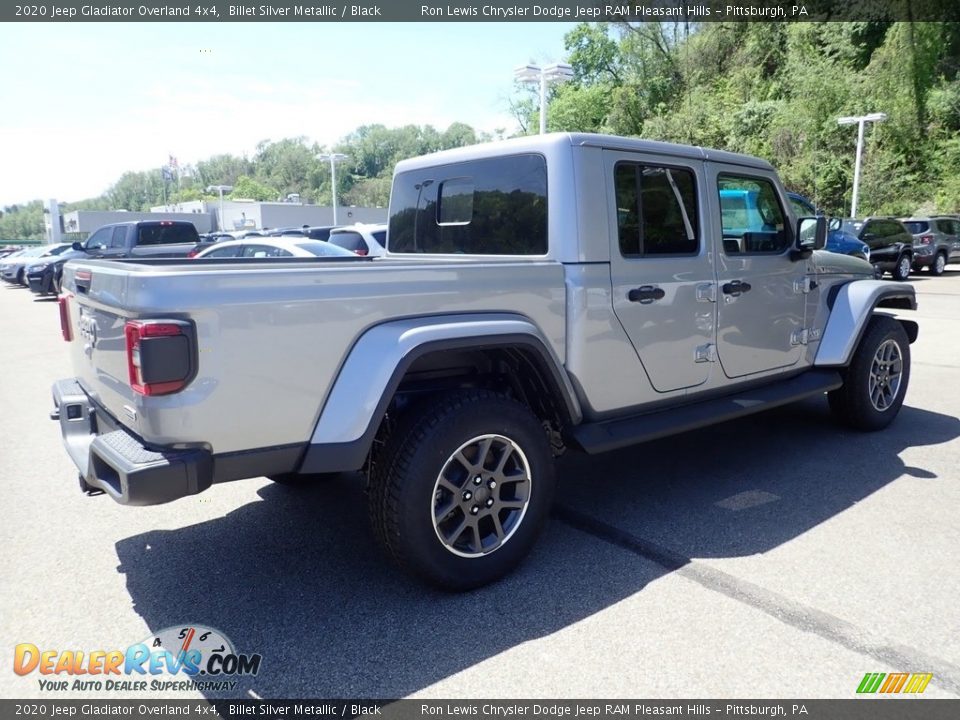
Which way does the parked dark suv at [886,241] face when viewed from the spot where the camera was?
facing the viewer and to the left of the viewer

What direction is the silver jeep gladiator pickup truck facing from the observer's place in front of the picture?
facing away from the viewer and to the right of the viewer

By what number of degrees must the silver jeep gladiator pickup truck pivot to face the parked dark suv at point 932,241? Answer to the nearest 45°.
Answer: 0° — it already faces it

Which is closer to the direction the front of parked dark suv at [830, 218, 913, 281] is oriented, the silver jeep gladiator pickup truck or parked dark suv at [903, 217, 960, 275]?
the silver jeep gladiator pickup truck

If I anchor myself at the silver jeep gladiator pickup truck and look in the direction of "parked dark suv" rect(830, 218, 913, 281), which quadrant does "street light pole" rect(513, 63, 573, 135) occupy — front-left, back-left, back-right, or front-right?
front-left

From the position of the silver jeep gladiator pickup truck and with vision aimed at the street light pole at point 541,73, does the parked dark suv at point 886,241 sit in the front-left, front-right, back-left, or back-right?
front-right

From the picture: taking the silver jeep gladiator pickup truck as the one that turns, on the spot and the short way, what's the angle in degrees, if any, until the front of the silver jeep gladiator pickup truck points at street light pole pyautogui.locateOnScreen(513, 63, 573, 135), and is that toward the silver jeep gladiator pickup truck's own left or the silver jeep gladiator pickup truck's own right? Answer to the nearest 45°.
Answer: approximately 45° to the silver jeep gladiator pickup truck's own left

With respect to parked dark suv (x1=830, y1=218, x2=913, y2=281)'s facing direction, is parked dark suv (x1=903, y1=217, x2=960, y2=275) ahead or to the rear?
to the rear

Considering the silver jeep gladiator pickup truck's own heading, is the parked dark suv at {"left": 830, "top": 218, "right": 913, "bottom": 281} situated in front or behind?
in front

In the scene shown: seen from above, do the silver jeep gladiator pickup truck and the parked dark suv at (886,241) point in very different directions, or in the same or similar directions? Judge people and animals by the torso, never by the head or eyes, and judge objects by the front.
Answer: very different directions

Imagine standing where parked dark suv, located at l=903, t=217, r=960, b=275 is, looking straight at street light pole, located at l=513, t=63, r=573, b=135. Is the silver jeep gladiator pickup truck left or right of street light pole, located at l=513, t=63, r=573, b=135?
left
